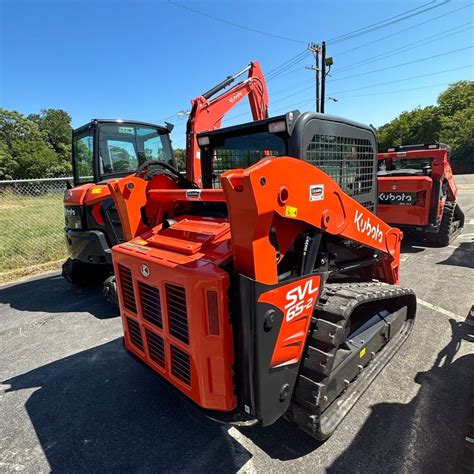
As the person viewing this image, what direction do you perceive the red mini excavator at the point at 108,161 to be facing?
facing away from the viewer and to the right of the viewer

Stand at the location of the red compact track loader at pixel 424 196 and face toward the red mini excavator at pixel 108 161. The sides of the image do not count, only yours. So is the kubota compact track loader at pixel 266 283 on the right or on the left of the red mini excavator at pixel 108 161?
left

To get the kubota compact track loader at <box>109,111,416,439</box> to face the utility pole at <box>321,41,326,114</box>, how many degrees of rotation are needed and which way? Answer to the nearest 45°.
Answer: approximately 45° to its left

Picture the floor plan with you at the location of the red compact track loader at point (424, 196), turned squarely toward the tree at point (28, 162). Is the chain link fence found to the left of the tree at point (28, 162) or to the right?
left

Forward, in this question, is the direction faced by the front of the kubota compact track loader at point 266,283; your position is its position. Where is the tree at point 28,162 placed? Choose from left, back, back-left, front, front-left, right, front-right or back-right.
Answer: left

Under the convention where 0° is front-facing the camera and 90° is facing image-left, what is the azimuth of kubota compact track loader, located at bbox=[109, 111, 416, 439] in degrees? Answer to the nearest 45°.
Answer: approximately 225°

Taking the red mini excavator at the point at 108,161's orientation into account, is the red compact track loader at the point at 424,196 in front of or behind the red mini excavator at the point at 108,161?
in front

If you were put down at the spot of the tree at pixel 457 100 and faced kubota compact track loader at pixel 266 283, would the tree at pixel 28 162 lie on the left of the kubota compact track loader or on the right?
right

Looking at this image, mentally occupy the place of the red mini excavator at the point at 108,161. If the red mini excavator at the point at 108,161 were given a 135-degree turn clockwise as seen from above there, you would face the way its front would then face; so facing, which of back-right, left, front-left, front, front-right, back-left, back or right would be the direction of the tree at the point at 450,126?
back-left

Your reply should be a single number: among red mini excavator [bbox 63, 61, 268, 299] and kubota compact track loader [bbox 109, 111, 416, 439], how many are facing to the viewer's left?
0

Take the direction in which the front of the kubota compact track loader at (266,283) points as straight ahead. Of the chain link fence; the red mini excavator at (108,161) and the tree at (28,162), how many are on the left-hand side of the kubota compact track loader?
3
